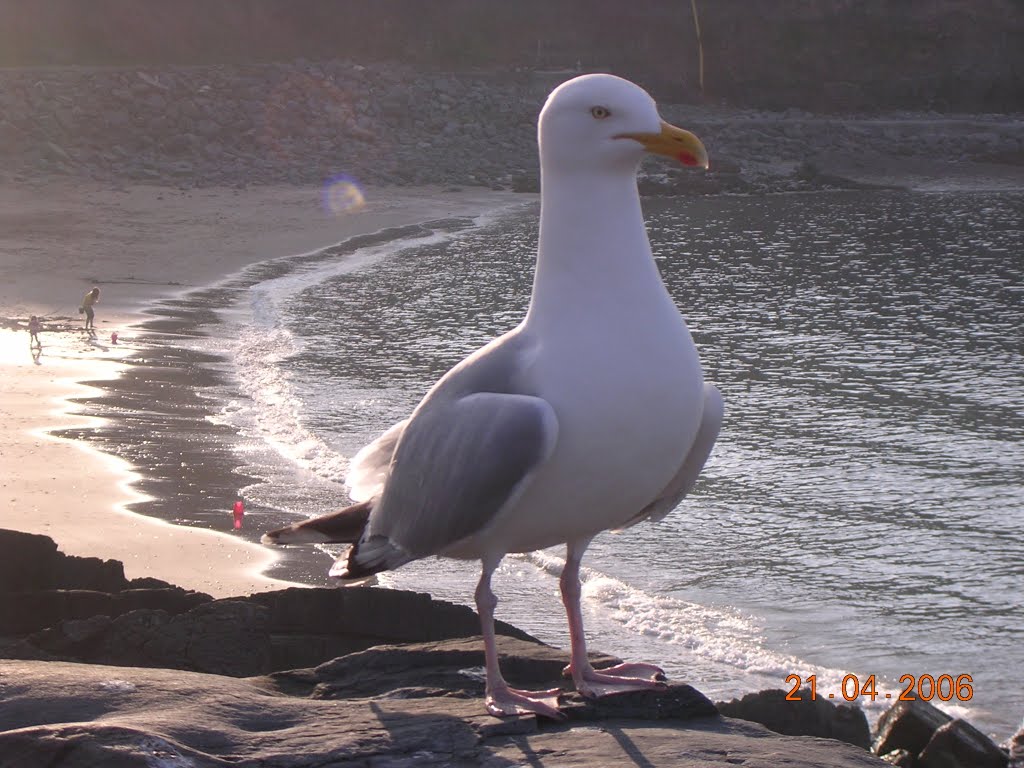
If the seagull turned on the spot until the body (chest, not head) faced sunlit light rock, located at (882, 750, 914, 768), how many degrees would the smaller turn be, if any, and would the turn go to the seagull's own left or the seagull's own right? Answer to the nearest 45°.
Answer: approximately 90° to the seagull's own left

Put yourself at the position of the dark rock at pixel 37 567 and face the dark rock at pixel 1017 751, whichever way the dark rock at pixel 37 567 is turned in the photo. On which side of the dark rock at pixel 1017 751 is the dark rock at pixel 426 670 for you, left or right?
right

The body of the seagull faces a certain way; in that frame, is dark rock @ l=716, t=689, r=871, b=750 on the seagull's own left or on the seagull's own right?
on the seagull's own left

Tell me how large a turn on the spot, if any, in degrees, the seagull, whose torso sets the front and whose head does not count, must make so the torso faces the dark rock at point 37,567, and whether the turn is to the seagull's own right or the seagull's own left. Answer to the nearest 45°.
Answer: approximately 180°

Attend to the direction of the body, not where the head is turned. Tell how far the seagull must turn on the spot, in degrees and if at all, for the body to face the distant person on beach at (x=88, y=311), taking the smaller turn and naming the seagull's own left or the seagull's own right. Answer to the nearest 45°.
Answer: approximately 135° to the seagull's own left

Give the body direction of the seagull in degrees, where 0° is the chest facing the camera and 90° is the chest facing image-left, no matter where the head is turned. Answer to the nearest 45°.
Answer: approximately 315°

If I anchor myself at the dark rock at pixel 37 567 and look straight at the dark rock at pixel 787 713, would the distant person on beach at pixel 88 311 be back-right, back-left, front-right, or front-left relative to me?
back-left

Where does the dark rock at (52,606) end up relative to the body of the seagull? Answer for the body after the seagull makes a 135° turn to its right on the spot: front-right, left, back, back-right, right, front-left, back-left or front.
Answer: front-right

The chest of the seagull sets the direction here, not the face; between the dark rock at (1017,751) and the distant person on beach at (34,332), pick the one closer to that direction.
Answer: the dark rock
